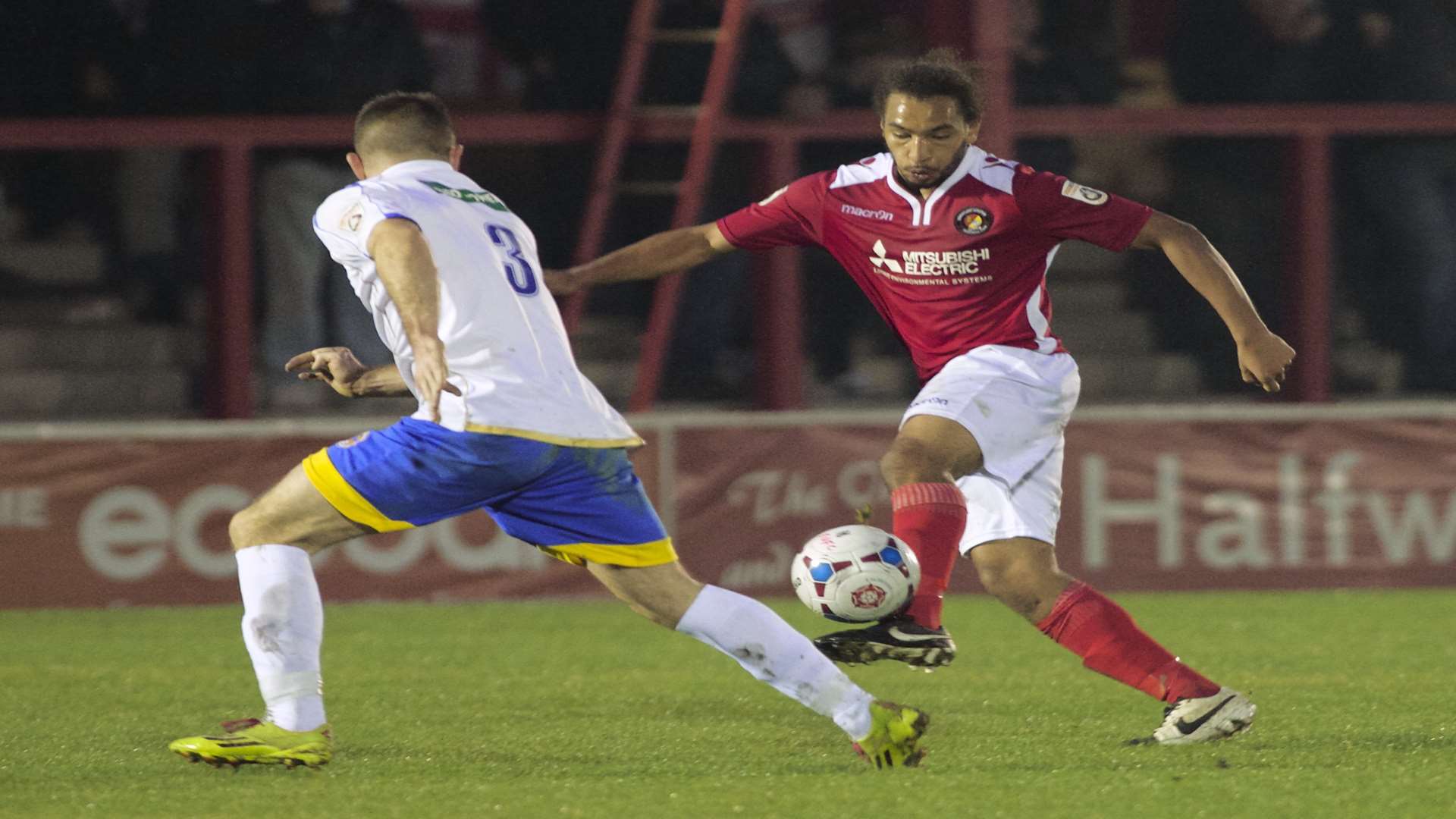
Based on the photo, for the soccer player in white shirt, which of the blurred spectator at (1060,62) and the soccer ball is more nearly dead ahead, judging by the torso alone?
the blurred spectator

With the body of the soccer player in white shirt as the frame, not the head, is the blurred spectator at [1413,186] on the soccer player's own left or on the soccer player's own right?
on the soccer player's own right

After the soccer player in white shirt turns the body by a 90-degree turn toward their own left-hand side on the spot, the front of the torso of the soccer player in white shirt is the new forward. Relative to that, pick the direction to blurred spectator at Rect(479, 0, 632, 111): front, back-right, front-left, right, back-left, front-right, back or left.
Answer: back-right

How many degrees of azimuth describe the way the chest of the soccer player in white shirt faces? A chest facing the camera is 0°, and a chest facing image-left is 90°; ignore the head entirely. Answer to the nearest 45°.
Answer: approximately 135°

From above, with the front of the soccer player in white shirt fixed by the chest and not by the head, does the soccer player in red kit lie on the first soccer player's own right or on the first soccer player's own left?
on the first soccer player's own right

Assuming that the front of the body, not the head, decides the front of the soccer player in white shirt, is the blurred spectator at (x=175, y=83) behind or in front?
in front

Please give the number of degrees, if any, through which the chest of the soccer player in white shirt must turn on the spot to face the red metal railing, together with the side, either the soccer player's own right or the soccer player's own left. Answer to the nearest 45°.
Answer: approximately 45° to the soccer player's own right

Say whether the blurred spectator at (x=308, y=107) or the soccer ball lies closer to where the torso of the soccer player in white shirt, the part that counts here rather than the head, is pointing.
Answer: the blurred spectator

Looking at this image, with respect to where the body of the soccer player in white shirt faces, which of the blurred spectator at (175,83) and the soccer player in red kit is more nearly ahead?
the blurred spectator

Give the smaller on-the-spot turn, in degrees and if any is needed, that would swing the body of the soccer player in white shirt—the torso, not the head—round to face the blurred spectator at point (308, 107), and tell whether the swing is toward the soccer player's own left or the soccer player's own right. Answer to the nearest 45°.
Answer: approximately 45° to the soccer player's own right
